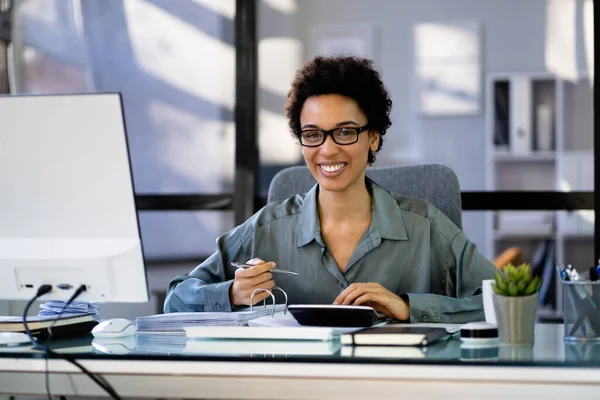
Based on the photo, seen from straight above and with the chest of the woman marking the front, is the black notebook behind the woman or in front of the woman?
in front

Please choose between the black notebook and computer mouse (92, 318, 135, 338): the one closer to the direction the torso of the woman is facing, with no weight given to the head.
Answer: the black notebook

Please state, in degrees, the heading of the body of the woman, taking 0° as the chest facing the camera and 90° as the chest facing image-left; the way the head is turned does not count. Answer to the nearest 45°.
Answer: approximately 0°

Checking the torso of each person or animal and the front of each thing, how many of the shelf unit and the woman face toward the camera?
2

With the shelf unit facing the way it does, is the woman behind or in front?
in front

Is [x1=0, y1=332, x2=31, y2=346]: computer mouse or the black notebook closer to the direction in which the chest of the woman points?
the black notebook

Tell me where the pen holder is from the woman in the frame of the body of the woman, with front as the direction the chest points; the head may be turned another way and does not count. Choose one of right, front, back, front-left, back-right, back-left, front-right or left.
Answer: front-left

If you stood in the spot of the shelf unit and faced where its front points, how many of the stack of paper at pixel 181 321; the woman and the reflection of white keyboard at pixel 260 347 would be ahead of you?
3

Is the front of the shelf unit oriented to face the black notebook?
yes

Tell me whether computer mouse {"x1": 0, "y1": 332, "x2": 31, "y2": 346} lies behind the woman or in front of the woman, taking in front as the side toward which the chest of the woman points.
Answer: in front
